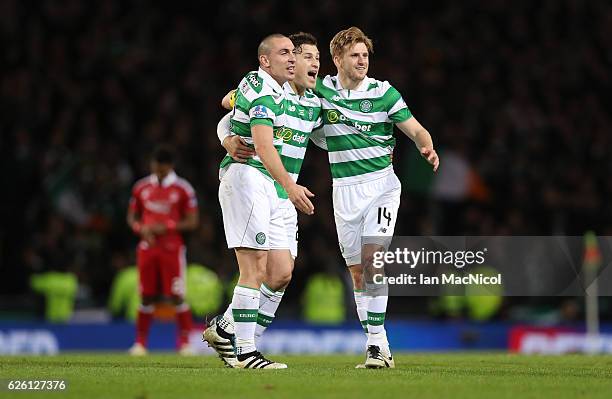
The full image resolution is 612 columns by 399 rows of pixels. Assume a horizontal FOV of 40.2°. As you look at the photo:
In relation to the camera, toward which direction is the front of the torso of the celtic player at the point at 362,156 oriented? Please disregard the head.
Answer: toward the camera

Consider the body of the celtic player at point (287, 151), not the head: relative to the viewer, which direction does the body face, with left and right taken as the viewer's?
facing the viewer and to the right of the viewer

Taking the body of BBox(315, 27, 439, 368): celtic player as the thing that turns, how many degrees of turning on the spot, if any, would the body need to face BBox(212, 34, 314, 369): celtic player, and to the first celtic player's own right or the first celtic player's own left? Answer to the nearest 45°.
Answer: approximately 45° to the first celtic player's own right

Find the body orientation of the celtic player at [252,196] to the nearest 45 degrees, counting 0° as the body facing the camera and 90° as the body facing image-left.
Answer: approximately 270°

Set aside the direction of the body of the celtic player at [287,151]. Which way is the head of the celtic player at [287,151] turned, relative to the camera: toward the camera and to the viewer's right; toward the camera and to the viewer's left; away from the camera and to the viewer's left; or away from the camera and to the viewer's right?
toward the camera and to the viewer's right
